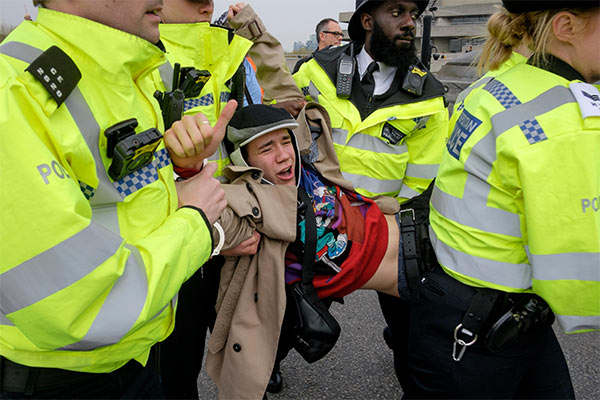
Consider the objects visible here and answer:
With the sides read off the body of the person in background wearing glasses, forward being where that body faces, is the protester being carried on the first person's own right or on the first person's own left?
on the first person's own right

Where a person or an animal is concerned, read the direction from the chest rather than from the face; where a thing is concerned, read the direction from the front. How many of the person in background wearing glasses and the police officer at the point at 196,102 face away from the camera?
0

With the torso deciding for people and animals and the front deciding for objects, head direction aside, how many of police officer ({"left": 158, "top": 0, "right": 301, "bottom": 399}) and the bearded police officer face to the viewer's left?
0

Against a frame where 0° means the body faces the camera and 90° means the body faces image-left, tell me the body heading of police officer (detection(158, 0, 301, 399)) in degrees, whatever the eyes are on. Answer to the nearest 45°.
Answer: approximately 315°

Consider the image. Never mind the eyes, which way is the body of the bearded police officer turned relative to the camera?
toward the camera

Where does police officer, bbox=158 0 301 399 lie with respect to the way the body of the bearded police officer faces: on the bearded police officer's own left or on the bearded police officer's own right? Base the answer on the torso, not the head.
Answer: on the bearded police officer's own right

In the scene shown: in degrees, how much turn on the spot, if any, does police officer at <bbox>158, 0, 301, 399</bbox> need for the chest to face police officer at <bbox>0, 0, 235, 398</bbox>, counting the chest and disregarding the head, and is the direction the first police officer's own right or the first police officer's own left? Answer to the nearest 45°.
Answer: approximately 45° to the first police officer's own right

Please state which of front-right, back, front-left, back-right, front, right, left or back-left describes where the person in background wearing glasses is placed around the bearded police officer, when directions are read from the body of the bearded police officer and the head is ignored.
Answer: back

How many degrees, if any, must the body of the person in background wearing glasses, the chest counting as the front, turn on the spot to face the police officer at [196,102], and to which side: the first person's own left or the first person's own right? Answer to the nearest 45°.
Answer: approximately 45° to the first person's own right

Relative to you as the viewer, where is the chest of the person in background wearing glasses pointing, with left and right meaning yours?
facing the viewer and to the right of the viewer

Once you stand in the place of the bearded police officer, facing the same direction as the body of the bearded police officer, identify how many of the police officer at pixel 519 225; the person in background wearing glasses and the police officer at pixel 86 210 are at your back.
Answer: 1
